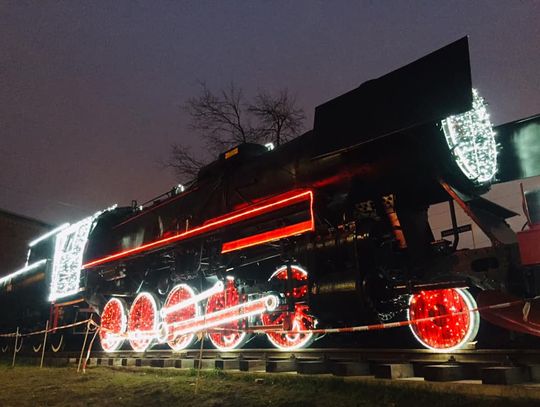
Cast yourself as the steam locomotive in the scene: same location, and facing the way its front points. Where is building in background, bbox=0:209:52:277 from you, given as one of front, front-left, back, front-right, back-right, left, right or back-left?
back

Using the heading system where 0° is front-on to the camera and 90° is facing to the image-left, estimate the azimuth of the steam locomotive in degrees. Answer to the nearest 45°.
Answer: approximately 315°
